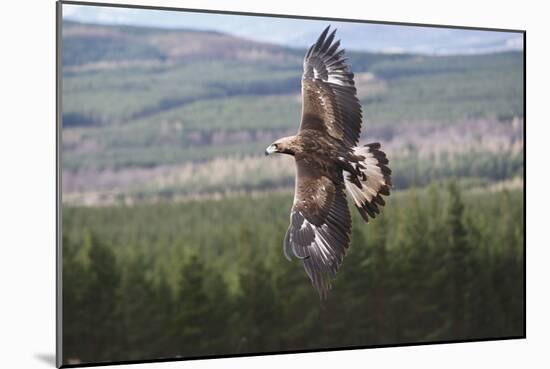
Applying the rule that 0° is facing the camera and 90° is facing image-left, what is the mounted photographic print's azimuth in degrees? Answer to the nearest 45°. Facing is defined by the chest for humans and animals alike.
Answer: approximately 315°
